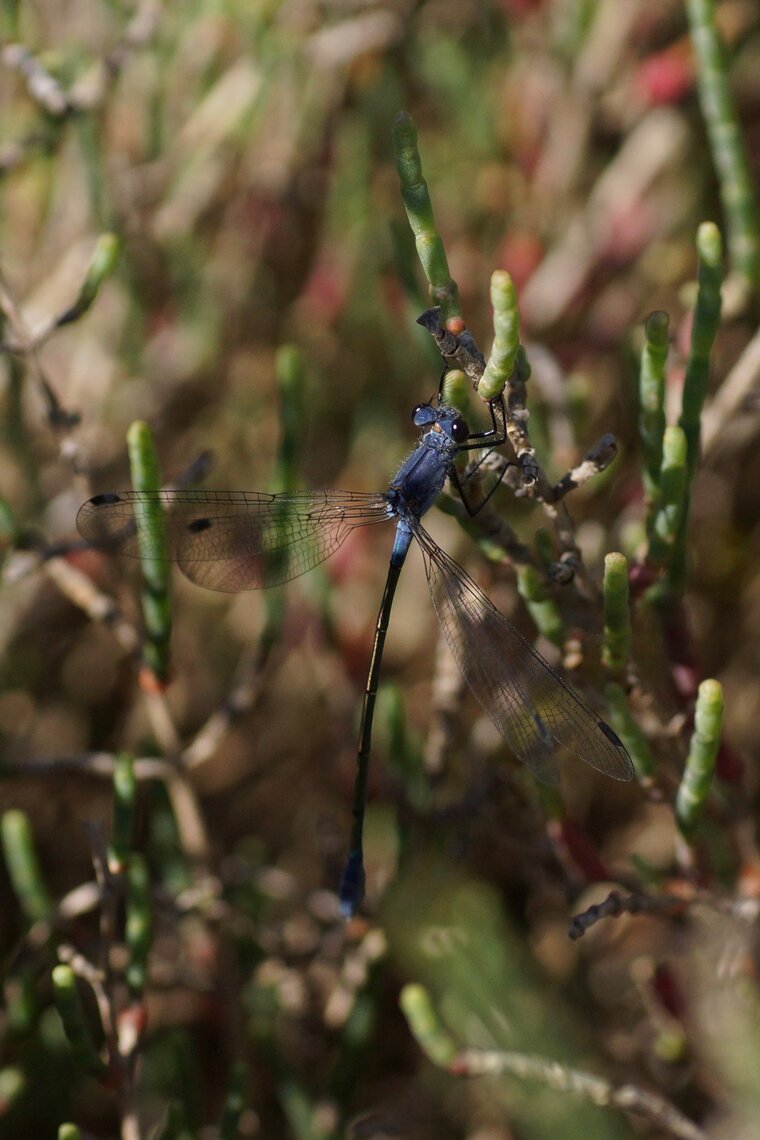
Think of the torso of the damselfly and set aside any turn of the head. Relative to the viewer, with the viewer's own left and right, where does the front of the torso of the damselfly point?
facing away from the viewer
